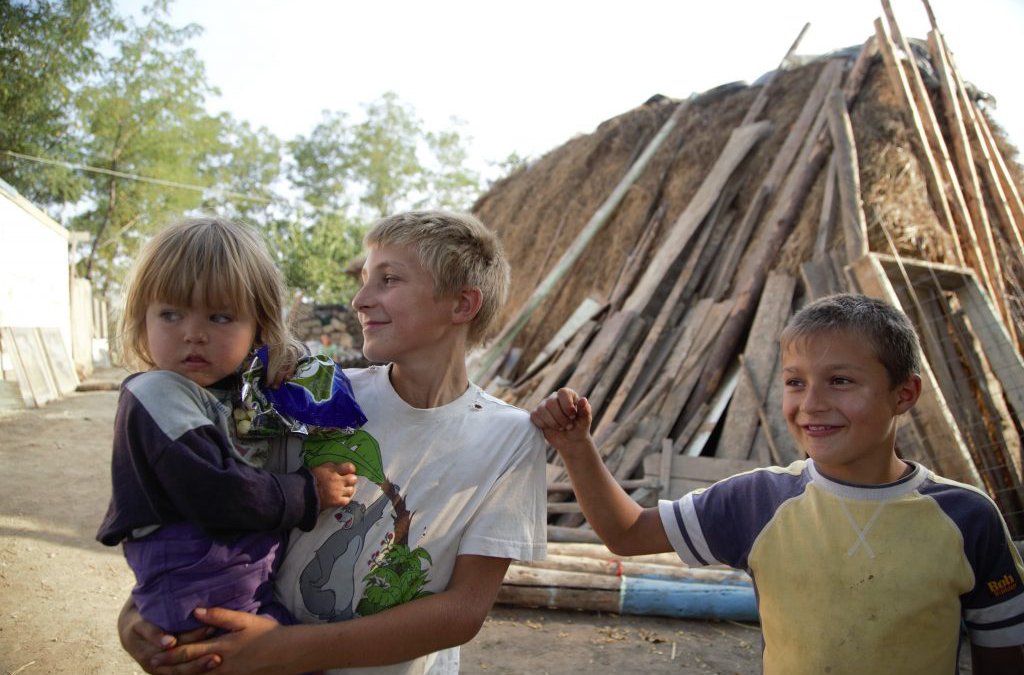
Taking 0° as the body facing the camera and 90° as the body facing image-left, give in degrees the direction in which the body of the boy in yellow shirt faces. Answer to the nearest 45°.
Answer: approximately 0°

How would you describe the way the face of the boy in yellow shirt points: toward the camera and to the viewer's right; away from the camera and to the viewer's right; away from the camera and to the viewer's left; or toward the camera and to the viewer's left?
toward the camera and to the viewer's left

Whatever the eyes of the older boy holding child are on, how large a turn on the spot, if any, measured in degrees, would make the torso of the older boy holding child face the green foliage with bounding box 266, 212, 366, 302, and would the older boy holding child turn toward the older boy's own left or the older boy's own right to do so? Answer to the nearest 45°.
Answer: approximately 135° to the older boy's own right

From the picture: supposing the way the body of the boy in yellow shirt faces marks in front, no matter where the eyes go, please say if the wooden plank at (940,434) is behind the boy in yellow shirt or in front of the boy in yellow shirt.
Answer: behind

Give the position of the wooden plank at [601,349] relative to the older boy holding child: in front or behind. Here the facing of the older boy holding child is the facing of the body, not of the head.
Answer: behind

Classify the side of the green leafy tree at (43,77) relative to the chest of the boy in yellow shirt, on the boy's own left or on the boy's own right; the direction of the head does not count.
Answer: on the boy's own right

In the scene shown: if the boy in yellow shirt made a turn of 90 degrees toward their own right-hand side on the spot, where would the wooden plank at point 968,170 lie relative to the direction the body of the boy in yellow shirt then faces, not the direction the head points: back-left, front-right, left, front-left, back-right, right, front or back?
right

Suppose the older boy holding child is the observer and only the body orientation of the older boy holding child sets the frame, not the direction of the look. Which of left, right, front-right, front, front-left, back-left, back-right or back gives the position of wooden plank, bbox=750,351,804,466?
back

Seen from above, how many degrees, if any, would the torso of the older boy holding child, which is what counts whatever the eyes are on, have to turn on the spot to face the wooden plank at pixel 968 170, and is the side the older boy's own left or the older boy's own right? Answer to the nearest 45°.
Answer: approximately 180°

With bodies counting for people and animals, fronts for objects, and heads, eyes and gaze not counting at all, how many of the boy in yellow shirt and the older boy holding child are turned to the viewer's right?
0

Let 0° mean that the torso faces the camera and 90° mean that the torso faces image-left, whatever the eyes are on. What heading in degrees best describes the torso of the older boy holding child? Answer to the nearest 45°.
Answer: approximately 45°
